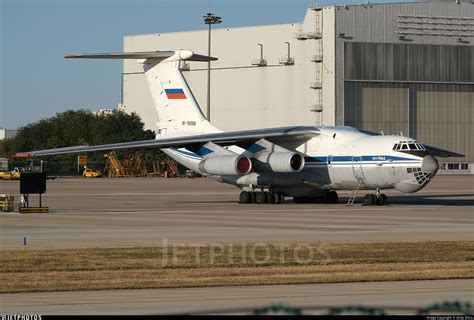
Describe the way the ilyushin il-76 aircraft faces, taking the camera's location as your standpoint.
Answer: facing the viewer and to the right of the viewer

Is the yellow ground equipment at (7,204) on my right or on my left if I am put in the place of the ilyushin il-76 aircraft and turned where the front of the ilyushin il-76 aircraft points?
on my right

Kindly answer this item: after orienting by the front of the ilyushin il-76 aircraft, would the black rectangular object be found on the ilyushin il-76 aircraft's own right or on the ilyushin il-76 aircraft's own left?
on the ilyushin il-76 aircraft's own right
